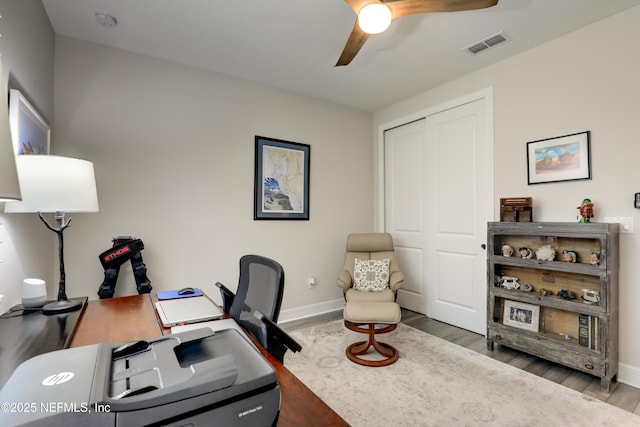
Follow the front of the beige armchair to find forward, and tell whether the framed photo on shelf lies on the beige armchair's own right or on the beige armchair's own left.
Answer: on the beige armchair's own left

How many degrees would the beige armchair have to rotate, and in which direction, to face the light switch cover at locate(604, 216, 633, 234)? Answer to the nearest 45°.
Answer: approximately 90° to its left

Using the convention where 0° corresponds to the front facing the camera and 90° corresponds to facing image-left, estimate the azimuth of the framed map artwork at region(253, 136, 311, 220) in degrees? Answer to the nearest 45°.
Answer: approximately 315°

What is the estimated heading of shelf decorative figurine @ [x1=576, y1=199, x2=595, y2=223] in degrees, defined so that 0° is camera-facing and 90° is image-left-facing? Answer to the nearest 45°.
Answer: approximately 45°
